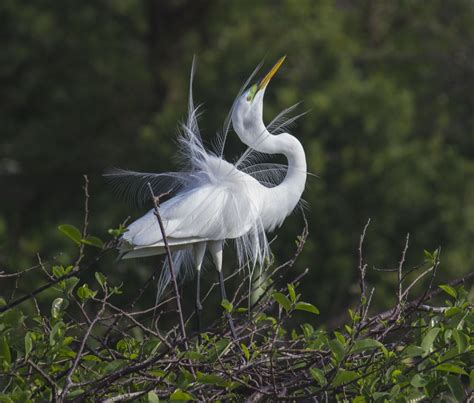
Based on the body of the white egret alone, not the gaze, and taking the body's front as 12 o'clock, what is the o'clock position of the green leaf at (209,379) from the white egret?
The green leaf is roughly at 3 o'clock from the white egret.

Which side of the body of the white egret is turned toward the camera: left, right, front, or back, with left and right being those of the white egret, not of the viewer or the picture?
right

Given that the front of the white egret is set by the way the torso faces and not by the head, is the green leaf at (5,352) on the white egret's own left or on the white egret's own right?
on the white egret's own right

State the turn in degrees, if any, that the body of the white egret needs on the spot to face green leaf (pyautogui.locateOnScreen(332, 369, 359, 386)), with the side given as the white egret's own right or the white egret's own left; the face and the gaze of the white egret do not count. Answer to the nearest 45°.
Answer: approximately 90° to the white egret's own right

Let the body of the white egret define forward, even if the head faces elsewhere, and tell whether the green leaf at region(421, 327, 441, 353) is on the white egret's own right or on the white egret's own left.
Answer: on the white egret's own right
